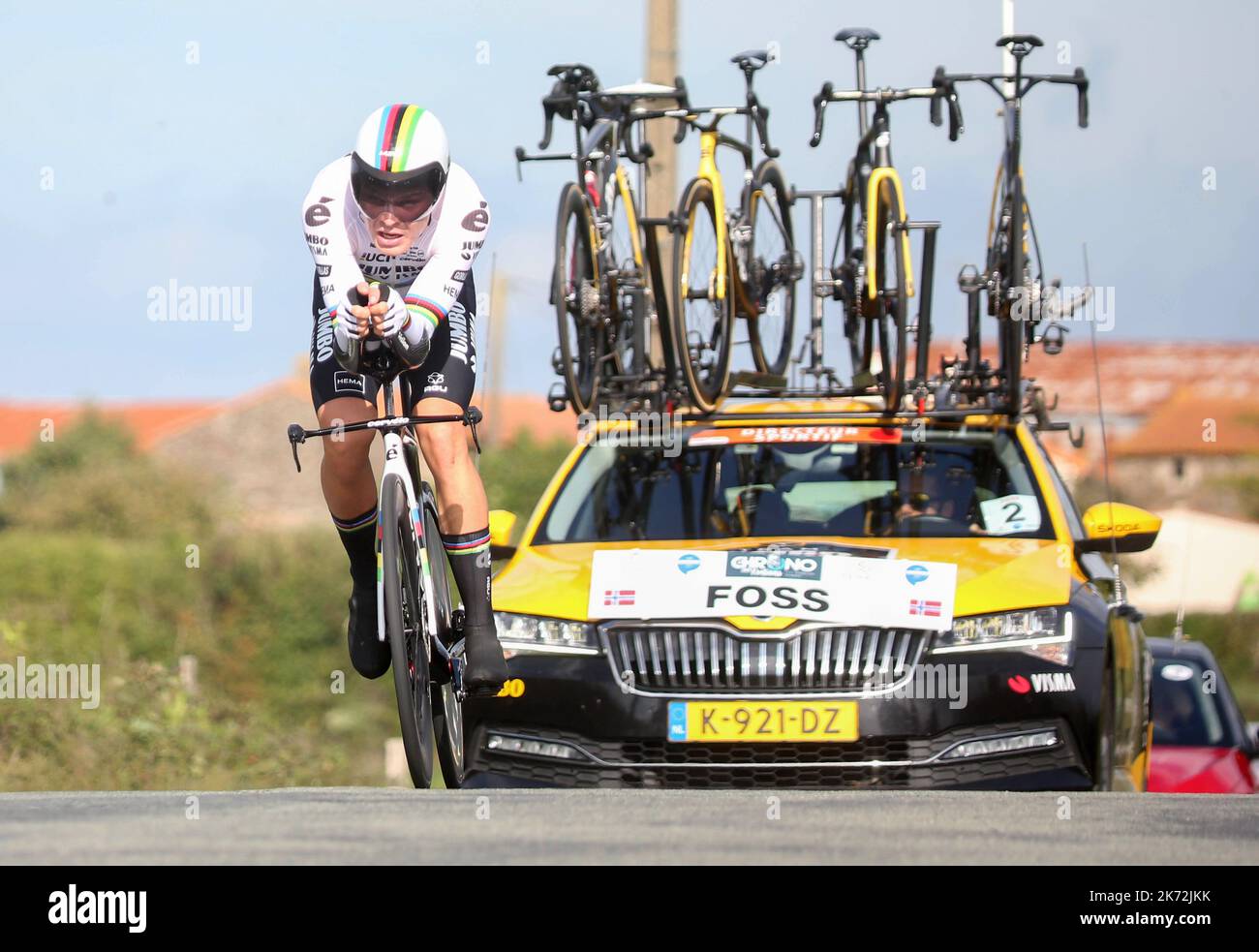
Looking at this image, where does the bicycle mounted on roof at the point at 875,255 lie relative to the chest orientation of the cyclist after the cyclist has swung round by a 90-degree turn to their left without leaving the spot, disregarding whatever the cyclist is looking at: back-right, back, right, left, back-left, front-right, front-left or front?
front-left

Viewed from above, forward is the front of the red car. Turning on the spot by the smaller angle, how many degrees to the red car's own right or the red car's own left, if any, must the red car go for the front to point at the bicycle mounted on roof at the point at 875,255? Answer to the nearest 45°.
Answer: approximately 45° to the red car's own right

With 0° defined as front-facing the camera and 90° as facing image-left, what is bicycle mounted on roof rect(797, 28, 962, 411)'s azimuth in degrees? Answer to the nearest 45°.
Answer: approximately 0°

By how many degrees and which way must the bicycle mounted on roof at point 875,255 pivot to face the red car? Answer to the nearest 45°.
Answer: approximately 135° to its left
